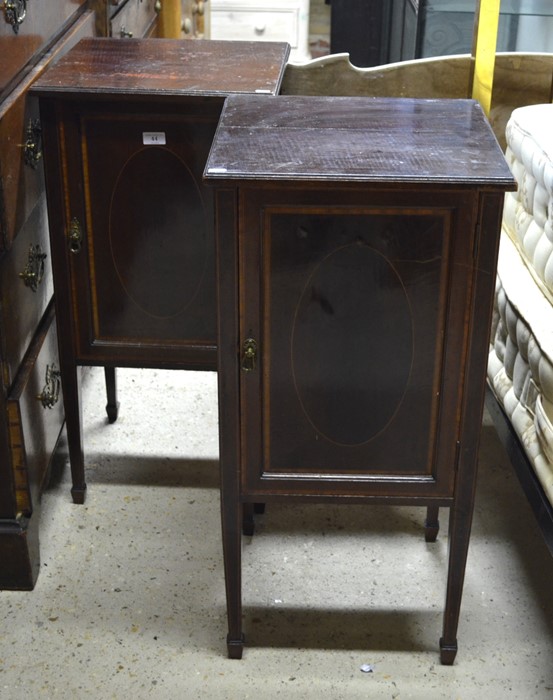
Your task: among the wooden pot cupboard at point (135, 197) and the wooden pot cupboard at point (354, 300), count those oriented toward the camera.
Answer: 2

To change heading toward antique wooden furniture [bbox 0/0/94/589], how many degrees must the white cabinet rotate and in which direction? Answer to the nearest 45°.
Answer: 0° — it already faces it

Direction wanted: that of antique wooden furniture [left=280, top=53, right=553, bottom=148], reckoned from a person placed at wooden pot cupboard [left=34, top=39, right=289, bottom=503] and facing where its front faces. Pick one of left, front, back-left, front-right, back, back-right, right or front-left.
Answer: back-left

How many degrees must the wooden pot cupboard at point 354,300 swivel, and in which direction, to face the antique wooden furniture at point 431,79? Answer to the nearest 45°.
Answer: approximately 180°

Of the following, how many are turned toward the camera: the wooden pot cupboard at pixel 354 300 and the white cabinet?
2

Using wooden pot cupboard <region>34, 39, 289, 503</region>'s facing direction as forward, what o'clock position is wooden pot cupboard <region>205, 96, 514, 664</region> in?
wooden pot cupboard <region>205, 96, 514, 664</region> is roughly at 11 o'clock from wooden pot cupboard <region>34, 39, 289, 503</region>.

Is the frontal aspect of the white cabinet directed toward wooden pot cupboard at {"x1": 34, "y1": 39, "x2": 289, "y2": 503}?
yes

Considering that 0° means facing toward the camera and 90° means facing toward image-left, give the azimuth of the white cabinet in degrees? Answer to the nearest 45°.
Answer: approximately 0°

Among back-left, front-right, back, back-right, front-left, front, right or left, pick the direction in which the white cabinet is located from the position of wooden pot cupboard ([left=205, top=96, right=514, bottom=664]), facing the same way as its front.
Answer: back
